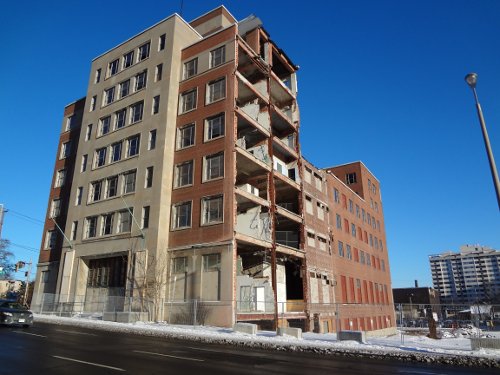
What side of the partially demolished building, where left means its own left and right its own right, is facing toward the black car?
front

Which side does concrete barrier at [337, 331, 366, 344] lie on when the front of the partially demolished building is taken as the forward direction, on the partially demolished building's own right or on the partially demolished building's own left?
on the partially demolished building's own left

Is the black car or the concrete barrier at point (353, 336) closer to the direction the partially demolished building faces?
the black car

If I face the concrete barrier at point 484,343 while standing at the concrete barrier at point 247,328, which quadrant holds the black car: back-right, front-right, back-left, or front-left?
back-right

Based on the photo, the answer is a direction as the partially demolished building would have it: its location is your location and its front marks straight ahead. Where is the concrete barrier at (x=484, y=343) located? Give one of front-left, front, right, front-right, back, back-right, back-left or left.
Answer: left

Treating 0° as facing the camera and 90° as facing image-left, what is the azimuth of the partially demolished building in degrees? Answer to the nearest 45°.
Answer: approximately 45°

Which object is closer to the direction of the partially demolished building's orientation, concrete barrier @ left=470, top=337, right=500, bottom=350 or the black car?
the black car
